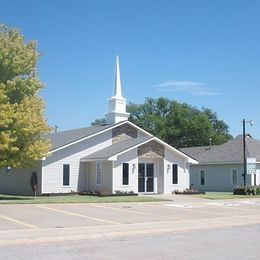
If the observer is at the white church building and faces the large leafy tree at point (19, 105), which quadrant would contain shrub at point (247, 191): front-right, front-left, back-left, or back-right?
back-left

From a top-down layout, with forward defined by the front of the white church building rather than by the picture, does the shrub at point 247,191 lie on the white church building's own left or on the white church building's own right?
on the white church building's own left

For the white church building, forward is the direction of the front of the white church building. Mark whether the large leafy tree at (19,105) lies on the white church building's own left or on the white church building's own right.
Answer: on the white church building's own right

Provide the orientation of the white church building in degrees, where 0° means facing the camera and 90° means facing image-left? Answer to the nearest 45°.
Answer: approximately 315°
